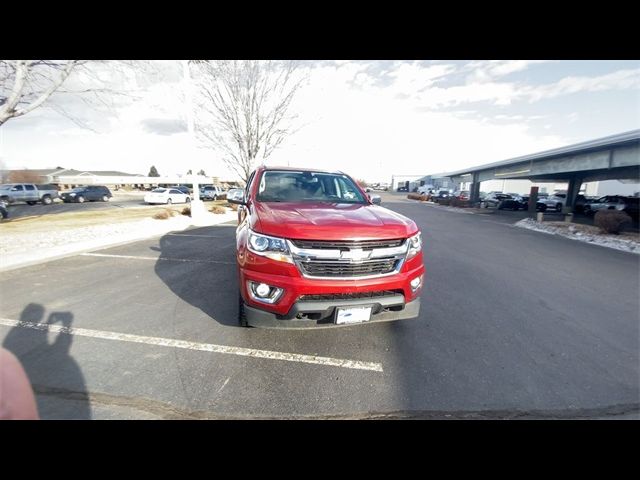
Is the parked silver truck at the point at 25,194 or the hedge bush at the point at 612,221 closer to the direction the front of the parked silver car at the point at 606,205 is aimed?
the parked silver truck

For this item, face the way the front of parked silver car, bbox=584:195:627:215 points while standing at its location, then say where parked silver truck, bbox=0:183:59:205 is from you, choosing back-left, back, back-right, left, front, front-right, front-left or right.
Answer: front-left

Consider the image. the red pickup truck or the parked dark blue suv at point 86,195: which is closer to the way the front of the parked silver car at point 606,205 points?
the parked dark blue suv

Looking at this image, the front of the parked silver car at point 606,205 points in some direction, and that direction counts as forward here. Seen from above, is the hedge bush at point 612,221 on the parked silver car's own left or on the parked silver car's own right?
on the parked silver car's own left

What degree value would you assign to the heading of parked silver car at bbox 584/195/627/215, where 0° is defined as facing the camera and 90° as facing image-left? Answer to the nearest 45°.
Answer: approximately 90°

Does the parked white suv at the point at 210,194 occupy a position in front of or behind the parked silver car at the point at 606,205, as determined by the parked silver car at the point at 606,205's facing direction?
in front

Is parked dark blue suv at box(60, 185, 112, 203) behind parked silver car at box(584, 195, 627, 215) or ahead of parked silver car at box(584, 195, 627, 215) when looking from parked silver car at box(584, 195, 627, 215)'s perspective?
ahead

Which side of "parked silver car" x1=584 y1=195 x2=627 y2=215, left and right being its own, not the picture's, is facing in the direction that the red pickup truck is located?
left
